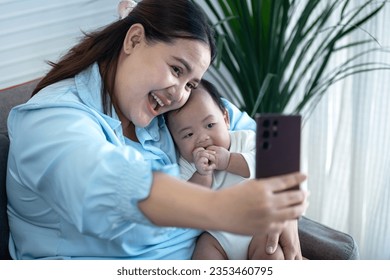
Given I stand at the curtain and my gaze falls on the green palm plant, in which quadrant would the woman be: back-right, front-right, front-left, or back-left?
front-left

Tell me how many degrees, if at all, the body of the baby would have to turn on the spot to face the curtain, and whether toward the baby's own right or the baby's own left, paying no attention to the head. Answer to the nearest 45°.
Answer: approximately 135° to the baby's own left

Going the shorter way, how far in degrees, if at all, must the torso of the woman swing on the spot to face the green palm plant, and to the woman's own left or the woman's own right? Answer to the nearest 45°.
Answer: approximately 90° to the woman's own left

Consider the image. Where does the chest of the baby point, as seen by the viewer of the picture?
toward the camera

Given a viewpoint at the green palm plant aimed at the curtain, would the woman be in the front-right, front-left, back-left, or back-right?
back-right

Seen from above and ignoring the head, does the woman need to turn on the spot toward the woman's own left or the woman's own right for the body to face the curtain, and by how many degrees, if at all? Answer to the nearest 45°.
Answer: approximately 90° to the woman's own left

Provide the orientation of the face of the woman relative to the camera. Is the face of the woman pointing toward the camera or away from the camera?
toward the camera

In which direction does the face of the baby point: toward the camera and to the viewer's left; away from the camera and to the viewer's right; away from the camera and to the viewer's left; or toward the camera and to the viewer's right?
toward the camera and to the viewer's right

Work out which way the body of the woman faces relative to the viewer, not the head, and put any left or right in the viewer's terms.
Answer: facing the viewer and to the right of the viewer
